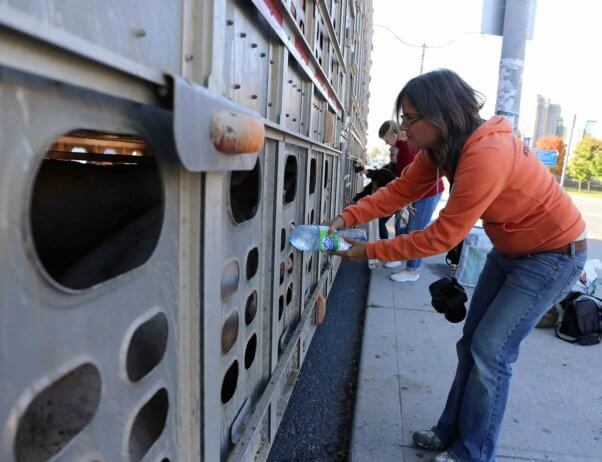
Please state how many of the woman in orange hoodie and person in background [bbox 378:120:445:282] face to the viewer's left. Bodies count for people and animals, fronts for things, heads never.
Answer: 2

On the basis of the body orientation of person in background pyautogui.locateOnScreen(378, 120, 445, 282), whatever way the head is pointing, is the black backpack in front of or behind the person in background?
behind

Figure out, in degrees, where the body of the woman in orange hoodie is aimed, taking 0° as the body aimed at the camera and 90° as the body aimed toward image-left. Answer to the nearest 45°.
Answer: approximately 90°

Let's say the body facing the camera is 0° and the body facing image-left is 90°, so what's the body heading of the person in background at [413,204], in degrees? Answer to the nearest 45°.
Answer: approximately 90°

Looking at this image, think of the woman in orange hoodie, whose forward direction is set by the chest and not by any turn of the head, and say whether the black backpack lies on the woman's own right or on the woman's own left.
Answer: on the woman's own right

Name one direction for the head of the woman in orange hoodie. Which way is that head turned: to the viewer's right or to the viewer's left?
to the viewer's left

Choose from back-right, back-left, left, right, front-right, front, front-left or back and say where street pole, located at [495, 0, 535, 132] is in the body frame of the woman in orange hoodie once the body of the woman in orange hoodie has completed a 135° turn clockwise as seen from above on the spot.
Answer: front-left

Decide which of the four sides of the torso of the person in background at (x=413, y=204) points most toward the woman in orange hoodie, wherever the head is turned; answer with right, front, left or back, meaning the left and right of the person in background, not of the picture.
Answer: left
